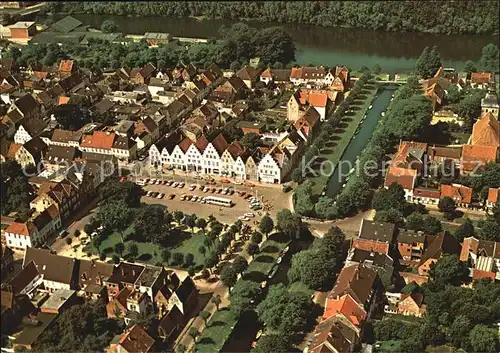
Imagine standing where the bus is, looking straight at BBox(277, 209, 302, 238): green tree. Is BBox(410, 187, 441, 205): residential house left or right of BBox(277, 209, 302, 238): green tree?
left

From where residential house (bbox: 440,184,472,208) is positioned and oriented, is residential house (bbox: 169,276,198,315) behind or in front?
in front

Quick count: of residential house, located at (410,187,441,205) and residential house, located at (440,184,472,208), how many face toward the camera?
2

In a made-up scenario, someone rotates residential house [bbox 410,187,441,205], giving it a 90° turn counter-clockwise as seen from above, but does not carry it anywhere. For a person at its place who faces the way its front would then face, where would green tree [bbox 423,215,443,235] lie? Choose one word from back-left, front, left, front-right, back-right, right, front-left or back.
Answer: right

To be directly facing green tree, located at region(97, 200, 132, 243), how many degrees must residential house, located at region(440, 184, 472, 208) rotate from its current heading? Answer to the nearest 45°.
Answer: approximately 45° to its right

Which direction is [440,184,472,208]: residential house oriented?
toward the camera

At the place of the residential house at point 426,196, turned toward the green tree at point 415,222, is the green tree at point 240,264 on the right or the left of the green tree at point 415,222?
right

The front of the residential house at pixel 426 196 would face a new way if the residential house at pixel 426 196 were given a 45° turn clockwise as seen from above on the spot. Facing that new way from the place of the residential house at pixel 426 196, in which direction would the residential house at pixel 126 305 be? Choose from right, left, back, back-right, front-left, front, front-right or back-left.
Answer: front

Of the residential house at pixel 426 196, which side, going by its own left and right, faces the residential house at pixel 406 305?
front

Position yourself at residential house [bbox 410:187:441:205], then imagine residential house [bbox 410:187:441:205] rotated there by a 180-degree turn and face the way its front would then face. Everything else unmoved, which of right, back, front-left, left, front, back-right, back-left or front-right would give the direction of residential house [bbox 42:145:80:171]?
left

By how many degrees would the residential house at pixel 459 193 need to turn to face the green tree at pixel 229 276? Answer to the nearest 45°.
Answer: approximately 45° to its right

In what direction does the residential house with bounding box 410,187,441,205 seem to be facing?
toward the camera

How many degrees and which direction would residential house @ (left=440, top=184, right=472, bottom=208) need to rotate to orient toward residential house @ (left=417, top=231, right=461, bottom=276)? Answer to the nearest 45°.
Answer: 0° — it already faces it

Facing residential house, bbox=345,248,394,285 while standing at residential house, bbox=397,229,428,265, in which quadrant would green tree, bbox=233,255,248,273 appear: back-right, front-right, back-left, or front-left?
front-right

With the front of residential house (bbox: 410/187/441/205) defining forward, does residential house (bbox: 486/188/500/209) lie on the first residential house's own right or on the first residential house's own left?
on the first residential house's own left

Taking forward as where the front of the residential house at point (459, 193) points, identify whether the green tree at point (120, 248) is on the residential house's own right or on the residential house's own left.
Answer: on the residential house's own right

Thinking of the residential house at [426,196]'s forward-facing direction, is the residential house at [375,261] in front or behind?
in front

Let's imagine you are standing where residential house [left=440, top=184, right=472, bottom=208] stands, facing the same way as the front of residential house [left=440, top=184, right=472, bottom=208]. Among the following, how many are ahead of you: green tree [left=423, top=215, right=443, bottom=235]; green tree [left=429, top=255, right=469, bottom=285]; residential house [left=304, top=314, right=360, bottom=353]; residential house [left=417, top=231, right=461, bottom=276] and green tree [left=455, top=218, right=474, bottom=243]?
5

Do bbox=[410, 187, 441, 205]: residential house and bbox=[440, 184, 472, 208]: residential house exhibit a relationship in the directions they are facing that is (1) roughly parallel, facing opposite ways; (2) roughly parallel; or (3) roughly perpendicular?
roughly parallel

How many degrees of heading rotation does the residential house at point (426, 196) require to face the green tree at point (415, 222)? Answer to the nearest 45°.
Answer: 0° — it already faces it
